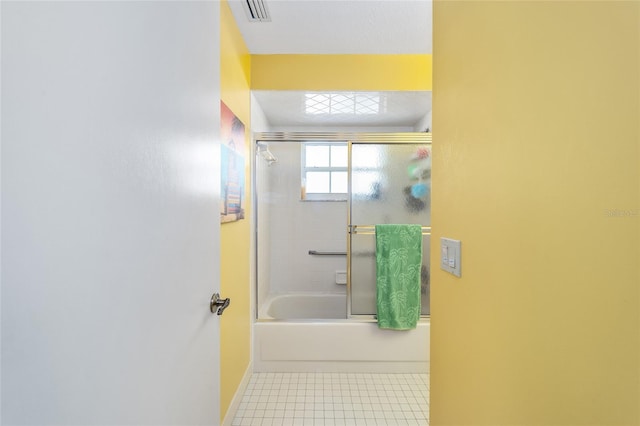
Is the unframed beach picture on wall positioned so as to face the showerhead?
no

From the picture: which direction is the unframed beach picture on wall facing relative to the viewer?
to the viewer's right

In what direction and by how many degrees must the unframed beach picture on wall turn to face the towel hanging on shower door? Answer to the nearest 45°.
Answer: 0° — it already faces it

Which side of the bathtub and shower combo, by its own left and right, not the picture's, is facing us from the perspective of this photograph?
front

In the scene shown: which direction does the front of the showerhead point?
to the viewer's right

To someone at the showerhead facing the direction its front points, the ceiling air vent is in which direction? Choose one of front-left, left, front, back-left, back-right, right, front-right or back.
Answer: right

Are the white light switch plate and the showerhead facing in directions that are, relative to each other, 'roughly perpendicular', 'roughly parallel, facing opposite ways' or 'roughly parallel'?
roughly parallel, facing opposite ways

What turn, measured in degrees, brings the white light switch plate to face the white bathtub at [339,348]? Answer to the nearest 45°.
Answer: approximately 90° to its right

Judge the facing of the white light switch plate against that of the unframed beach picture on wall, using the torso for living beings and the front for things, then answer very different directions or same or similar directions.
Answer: very different directions

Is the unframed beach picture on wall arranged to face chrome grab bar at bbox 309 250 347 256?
no

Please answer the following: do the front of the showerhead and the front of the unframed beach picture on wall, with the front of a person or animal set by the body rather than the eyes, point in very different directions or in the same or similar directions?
same or similar directions

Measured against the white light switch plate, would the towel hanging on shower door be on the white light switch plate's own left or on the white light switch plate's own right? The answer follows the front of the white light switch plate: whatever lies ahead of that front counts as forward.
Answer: on the white light switch plate's own right

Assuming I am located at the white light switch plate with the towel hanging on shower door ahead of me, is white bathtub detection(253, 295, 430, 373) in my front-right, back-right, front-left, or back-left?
front-left

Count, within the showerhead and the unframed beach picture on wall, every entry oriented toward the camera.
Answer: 0

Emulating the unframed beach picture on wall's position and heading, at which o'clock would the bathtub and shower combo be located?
The bathtub and shower combo is roughly at 11 o'clock from the unframed beach picture on wall.

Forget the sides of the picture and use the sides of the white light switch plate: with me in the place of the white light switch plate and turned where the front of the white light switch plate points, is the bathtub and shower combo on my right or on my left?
on my right

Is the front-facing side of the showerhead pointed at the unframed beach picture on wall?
no
